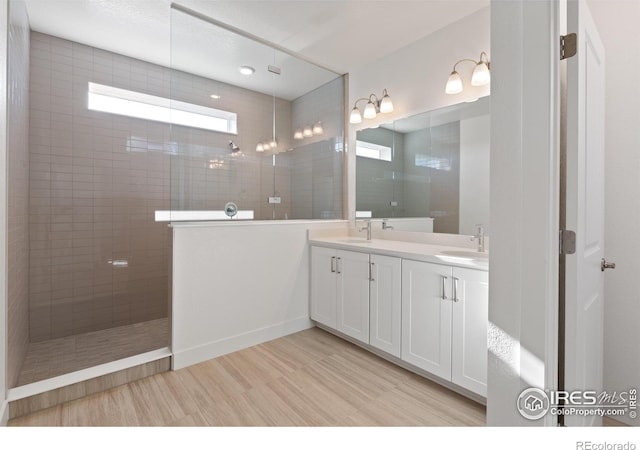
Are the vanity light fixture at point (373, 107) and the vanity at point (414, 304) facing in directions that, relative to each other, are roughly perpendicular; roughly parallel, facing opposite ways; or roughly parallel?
roughly parallel

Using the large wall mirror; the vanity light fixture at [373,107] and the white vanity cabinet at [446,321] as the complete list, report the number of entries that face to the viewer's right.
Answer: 0

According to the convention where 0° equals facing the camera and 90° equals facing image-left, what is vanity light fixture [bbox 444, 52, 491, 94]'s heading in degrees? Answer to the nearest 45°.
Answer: approximately 45°

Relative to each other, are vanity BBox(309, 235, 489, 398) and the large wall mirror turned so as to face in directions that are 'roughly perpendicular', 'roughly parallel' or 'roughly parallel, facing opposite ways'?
roughly parallel

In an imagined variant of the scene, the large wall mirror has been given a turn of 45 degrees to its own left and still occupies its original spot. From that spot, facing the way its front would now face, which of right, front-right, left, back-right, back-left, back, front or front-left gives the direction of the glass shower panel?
right

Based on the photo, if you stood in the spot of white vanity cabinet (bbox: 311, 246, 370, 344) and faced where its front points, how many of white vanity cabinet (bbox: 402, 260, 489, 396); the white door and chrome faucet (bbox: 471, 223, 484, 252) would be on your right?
0

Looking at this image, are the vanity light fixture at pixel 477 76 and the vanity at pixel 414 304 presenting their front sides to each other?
no

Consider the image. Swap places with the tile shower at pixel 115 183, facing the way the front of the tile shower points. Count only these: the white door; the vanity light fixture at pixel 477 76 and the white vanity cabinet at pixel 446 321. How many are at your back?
0

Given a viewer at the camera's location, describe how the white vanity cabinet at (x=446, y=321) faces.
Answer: facing the viewer and to the left of the viewer

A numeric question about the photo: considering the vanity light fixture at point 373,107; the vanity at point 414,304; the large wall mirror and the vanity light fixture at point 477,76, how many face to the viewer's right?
0

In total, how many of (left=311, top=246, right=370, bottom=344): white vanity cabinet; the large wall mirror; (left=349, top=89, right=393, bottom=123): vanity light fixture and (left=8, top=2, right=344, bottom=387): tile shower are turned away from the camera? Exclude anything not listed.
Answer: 0

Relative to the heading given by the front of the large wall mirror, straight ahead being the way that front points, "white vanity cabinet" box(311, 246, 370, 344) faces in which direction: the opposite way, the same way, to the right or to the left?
the same way

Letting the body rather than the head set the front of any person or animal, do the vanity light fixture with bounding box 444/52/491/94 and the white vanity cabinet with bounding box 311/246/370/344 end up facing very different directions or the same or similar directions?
same or similar directions

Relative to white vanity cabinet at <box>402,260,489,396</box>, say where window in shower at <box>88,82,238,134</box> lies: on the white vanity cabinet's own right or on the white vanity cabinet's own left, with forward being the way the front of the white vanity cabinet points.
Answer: on the white vanity cabinet's own right

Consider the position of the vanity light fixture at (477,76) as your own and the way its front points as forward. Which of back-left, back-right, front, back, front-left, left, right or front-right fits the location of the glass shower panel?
front-right

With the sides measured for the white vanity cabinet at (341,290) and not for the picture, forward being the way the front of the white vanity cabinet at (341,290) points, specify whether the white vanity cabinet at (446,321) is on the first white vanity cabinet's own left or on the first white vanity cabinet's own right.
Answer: on the first white vanity cabinet's own left

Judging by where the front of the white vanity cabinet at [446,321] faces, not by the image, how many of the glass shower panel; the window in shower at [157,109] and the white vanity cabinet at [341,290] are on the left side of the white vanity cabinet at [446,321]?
0
